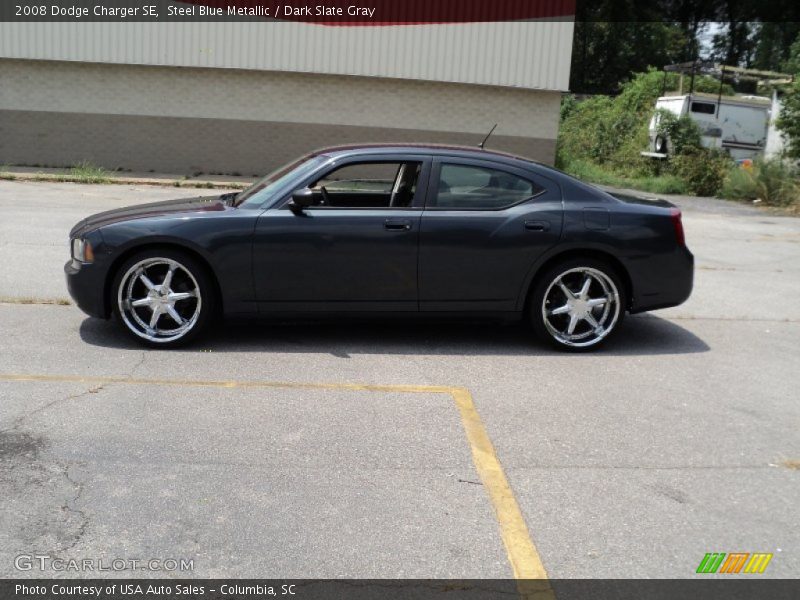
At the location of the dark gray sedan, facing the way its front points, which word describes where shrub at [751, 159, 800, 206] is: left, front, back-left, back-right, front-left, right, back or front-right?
back-right

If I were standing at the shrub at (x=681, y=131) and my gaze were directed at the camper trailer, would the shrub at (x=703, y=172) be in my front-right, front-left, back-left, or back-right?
back-right

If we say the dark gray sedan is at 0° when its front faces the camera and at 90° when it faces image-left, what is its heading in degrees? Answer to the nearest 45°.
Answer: approximately 90°

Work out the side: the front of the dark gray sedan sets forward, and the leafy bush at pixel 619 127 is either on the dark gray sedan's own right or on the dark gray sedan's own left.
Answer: on the dark gray sedan's own right

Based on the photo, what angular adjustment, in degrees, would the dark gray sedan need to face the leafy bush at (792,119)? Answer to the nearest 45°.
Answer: approximately 135° to its right

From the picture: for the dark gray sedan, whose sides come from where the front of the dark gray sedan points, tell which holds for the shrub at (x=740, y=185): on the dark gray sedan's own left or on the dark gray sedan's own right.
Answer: on the dark gray sedan's own right

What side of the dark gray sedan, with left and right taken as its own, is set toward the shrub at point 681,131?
right

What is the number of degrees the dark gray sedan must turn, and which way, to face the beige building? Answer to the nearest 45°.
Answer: approximately 90° to its right

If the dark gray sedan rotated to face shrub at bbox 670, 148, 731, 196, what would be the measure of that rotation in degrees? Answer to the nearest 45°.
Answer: approximately 135° to its right
